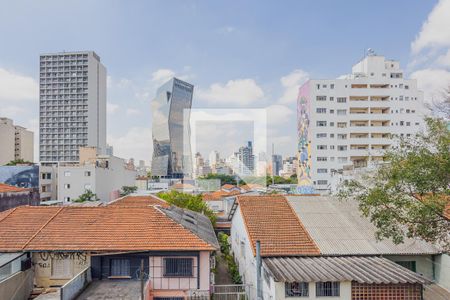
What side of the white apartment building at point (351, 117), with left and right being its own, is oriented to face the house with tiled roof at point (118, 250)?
front

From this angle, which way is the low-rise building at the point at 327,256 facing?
toward the camera

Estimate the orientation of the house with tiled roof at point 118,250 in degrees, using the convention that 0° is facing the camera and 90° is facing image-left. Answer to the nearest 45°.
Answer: approximately 0°

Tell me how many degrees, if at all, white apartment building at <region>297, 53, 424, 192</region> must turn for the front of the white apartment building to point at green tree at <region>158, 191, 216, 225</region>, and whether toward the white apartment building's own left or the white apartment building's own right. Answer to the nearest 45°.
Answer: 0° — it already faces it

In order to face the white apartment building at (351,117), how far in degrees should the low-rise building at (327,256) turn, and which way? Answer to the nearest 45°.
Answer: approximately 180°

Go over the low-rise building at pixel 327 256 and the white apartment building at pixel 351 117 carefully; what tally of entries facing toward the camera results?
2
